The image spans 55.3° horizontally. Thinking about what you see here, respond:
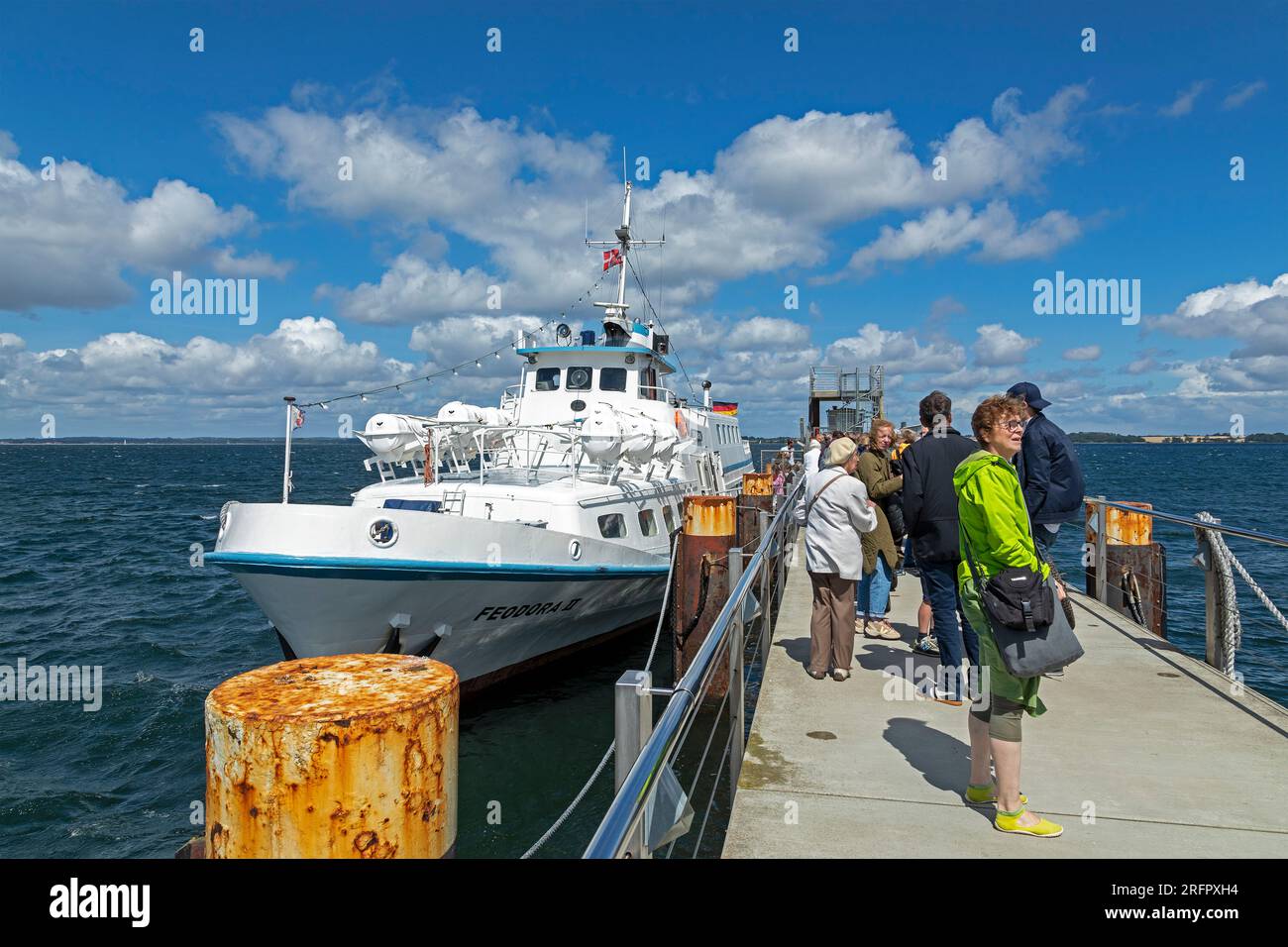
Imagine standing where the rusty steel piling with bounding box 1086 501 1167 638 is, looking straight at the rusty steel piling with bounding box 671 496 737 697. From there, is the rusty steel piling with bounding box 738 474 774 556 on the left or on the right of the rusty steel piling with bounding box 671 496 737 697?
right

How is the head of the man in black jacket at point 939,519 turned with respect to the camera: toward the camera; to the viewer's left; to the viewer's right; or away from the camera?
away from the camera

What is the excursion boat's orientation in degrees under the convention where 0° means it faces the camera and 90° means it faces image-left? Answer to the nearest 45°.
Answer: approximately 45°

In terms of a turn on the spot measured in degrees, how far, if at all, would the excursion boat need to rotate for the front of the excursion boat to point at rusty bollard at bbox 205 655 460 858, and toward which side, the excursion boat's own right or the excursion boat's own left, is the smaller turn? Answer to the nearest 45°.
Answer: approximately 45° to the excursion boat's own left

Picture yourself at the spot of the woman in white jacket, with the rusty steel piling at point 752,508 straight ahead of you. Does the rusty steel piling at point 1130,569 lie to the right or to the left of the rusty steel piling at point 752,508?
right

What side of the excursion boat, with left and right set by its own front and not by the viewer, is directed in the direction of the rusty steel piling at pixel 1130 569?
left
